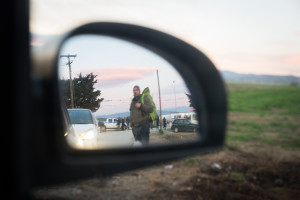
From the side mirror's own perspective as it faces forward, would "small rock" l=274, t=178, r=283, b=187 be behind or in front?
behind

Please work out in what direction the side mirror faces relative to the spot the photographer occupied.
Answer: facing the viewer
